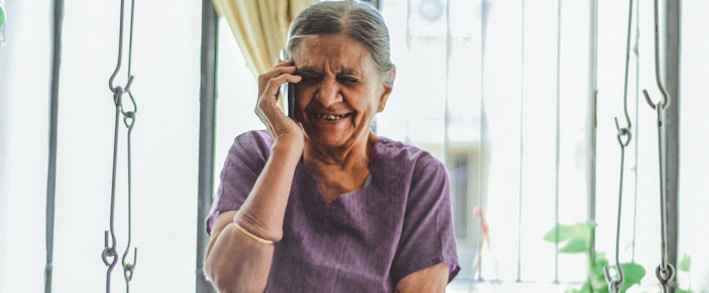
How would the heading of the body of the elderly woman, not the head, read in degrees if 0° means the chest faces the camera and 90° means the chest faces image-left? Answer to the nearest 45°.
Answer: approximately 0°

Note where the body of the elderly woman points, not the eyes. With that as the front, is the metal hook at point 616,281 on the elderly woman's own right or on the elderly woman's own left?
on the elderly woman's own left

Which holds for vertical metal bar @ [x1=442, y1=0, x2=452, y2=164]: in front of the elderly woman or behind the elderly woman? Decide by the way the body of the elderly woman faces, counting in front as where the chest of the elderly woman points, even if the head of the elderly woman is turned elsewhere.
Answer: behind

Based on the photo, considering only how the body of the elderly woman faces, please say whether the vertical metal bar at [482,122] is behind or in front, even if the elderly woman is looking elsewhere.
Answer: behind

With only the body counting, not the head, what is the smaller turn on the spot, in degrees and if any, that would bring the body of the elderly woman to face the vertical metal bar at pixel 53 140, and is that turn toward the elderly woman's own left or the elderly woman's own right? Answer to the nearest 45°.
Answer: approximately 135° to the elderly woman's own right
